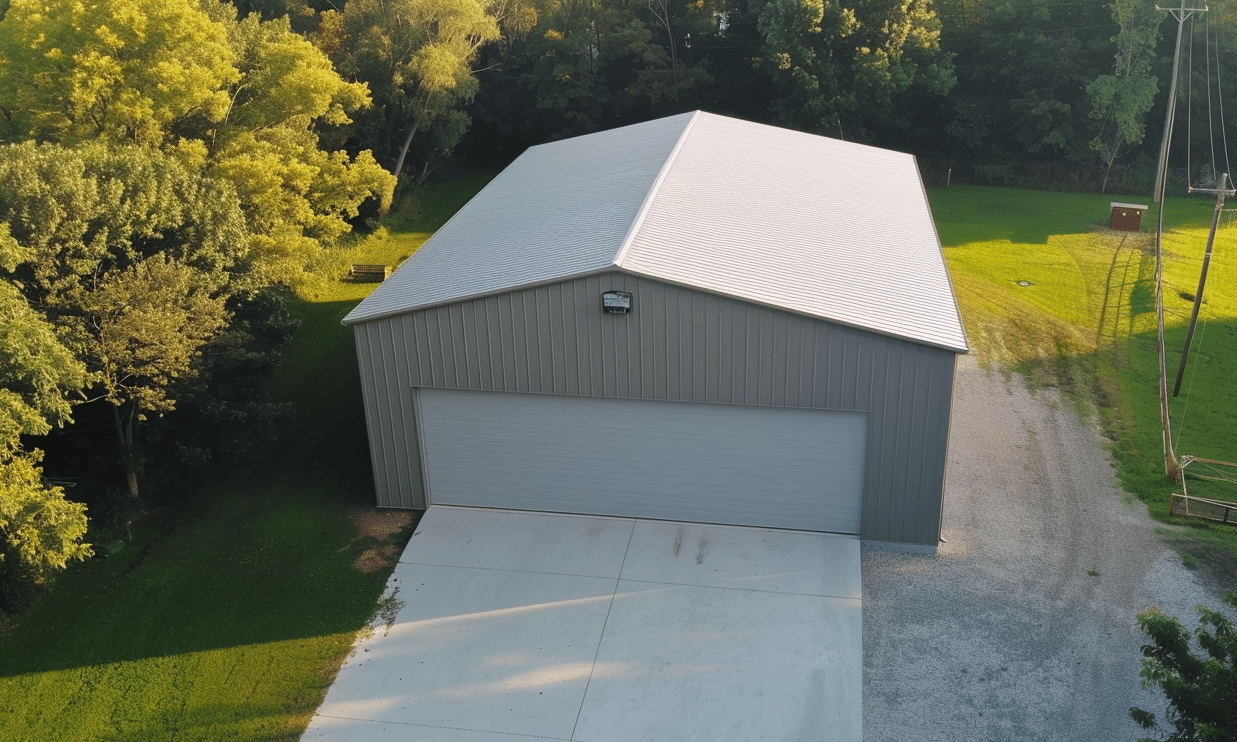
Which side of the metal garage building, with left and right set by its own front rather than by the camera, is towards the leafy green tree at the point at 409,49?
back

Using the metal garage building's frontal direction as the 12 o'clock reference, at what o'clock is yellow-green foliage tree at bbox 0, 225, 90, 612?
The yellow-green foliage tree is roughly at 2 o'clock from the metal garage building.

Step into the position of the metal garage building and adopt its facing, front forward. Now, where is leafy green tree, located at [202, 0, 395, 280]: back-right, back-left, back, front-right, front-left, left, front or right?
back-right

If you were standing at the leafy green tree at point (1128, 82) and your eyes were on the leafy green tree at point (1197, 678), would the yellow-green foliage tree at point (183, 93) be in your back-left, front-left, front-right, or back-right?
front-right

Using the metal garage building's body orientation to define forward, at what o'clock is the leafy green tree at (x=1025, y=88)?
The leafy green tree is roughly at 7 o'clock from the metal garage building.

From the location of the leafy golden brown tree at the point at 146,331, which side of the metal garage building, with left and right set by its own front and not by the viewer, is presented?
right

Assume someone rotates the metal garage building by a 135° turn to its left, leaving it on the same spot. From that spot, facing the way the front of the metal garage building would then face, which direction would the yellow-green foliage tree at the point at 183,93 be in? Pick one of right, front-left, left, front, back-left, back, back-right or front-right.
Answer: left

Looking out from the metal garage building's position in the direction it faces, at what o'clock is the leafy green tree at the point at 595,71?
The leafy green tree is roughly at 6 o'clock from the metal garage building.

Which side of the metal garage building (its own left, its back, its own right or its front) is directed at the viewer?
front

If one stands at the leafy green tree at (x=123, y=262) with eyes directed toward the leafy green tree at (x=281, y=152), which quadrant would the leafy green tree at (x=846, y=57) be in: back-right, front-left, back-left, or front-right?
front-right

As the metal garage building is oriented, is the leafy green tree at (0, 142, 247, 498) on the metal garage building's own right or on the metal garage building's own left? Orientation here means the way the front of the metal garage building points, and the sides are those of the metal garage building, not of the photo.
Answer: on the metal garage building's own right

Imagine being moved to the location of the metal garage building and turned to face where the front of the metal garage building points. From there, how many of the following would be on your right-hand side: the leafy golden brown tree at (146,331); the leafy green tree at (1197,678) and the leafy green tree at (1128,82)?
1

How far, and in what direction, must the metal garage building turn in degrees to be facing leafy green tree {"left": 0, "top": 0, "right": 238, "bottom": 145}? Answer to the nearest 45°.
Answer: approximately 135° to its right

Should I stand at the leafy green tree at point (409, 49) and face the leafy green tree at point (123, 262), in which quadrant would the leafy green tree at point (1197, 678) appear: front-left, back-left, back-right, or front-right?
front-left

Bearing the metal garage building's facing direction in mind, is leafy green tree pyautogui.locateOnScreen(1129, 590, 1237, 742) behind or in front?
in front
